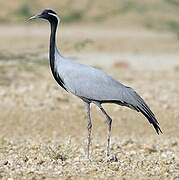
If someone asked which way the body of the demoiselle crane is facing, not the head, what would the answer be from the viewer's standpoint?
to the viewer's left
